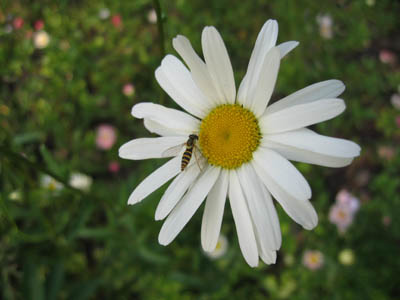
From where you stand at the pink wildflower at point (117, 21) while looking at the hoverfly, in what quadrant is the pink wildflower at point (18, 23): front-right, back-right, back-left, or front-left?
back-right

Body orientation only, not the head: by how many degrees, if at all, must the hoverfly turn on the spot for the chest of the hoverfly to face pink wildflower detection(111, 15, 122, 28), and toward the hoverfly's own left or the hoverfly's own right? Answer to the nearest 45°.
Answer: approximately 45° to the hoverfly's own left

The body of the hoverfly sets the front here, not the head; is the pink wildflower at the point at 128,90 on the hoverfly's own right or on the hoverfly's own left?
on the hoverfly's own left

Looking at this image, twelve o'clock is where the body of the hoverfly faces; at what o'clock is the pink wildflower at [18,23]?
The pink wildflower is roughly at 10 o'clock from the hoverfly.

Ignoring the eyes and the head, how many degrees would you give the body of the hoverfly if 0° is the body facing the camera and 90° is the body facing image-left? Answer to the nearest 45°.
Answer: approximately 225°

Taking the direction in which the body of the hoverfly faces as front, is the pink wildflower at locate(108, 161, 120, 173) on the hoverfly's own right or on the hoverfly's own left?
on the hoverfly's own left
